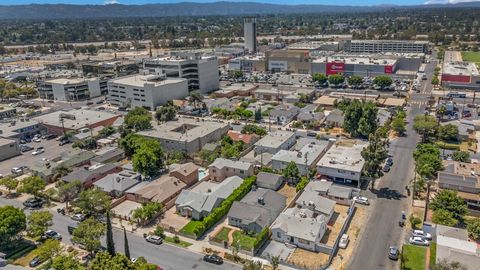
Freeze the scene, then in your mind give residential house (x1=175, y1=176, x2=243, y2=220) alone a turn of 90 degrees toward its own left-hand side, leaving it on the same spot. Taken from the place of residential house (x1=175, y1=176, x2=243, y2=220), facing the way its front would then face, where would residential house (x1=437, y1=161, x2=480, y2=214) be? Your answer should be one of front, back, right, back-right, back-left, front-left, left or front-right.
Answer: front-left

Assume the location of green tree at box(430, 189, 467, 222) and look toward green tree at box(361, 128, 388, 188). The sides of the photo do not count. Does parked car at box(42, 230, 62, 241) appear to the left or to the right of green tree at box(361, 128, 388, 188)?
left

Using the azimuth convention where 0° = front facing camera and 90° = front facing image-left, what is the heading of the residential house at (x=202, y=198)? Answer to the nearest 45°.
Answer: approximately 45°

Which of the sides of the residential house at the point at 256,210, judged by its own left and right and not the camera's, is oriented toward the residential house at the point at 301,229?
left

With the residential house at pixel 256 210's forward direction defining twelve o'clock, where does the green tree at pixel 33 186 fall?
The green tree is roughly at 2 o'clock from the residential house.

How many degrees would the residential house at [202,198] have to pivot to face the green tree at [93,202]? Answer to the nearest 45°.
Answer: approximately 45° to its right

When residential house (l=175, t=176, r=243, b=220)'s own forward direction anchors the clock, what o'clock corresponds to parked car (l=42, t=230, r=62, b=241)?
The parked car is roughly at 1 o'clock from the residential house.

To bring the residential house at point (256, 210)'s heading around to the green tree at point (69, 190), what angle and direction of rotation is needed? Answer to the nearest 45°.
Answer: approximately 45° to its right

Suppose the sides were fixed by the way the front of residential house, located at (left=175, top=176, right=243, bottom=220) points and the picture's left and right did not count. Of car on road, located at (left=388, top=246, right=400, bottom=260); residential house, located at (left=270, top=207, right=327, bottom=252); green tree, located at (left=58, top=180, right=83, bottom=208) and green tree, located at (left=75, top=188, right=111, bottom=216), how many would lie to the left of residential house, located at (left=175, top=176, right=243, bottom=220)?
2
